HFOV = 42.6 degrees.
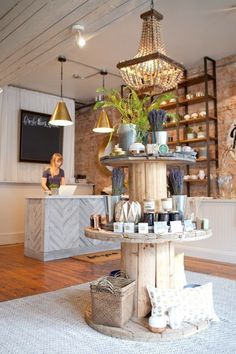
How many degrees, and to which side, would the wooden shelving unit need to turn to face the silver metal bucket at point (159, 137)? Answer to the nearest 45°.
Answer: approximately 45° to its left

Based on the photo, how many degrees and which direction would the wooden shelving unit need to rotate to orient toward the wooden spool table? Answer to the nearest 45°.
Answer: approximately 45° to its left

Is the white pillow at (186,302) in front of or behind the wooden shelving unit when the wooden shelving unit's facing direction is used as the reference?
in front

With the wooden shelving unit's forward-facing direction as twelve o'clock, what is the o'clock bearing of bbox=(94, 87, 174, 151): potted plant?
The potted plant is roughly at 11 o'clock from the wooden shelving unit.

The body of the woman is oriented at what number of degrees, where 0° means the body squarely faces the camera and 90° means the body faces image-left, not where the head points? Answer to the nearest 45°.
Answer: approximately 315°

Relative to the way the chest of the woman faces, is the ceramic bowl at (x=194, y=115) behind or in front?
in front

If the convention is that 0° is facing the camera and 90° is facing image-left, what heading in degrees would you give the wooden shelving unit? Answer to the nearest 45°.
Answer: approximately 45°

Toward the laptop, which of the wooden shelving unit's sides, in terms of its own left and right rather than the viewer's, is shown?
front

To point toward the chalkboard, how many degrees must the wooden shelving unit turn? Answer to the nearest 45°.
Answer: approximately 45° to its right
